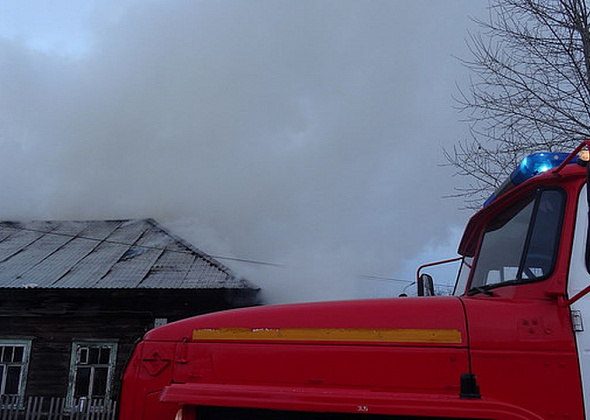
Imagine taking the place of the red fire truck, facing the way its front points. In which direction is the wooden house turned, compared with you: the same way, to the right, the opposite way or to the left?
to the left

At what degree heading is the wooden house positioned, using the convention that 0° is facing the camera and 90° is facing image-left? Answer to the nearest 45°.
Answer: approximately 0°

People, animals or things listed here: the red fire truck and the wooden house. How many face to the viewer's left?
1

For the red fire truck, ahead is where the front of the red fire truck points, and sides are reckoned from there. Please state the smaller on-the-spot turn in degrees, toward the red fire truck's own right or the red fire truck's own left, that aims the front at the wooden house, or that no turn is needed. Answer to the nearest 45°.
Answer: approximately 45° to the red fire truck's own right

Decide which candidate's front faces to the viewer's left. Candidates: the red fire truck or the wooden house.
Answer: the red fire truck

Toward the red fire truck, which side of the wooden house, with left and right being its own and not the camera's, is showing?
front

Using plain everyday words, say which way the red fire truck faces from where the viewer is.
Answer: facing to the left of the viewer
